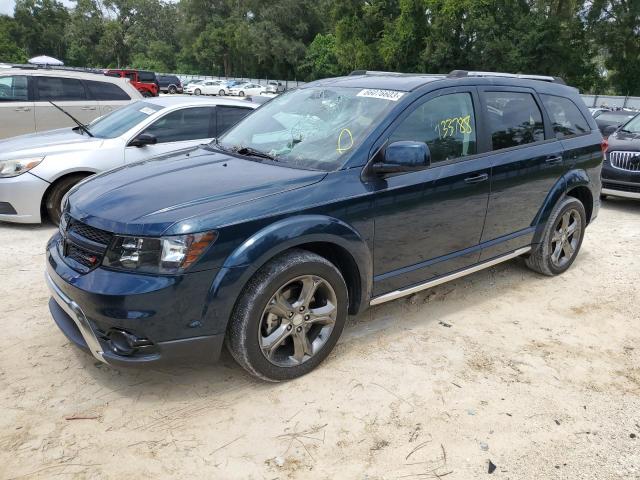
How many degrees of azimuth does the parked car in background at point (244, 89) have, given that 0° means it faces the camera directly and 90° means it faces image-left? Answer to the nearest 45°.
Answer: approximately 45°

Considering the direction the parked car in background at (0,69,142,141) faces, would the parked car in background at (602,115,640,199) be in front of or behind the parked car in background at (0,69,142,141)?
behind

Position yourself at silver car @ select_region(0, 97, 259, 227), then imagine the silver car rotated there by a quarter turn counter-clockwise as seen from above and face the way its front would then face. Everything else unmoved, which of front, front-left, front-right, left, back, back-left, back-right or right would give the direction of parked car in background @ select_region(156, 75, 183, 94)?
back-left

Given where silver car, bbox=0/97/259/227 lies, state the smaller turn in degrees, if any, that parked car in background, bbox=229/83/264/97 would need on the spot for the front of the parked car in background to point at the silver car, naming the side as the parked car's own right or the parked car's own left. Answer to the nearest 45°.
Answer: approximately 45° to the parked car's own left

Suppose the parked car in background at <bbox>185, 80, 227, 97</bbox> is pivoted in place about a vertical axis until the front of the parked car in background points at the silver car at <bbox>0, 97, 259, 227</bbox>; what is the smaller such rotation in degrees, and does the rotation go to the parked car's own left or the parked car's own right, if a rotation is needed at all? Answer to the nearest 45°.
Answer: approximately 45° to the parked car's own left

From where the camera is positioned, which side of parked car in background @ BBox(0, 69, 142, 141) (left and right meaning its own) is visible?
left

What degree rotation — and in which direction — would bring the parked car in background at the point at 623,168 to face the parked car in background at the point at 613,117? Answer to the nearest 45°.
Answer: approximately 135° to its right
